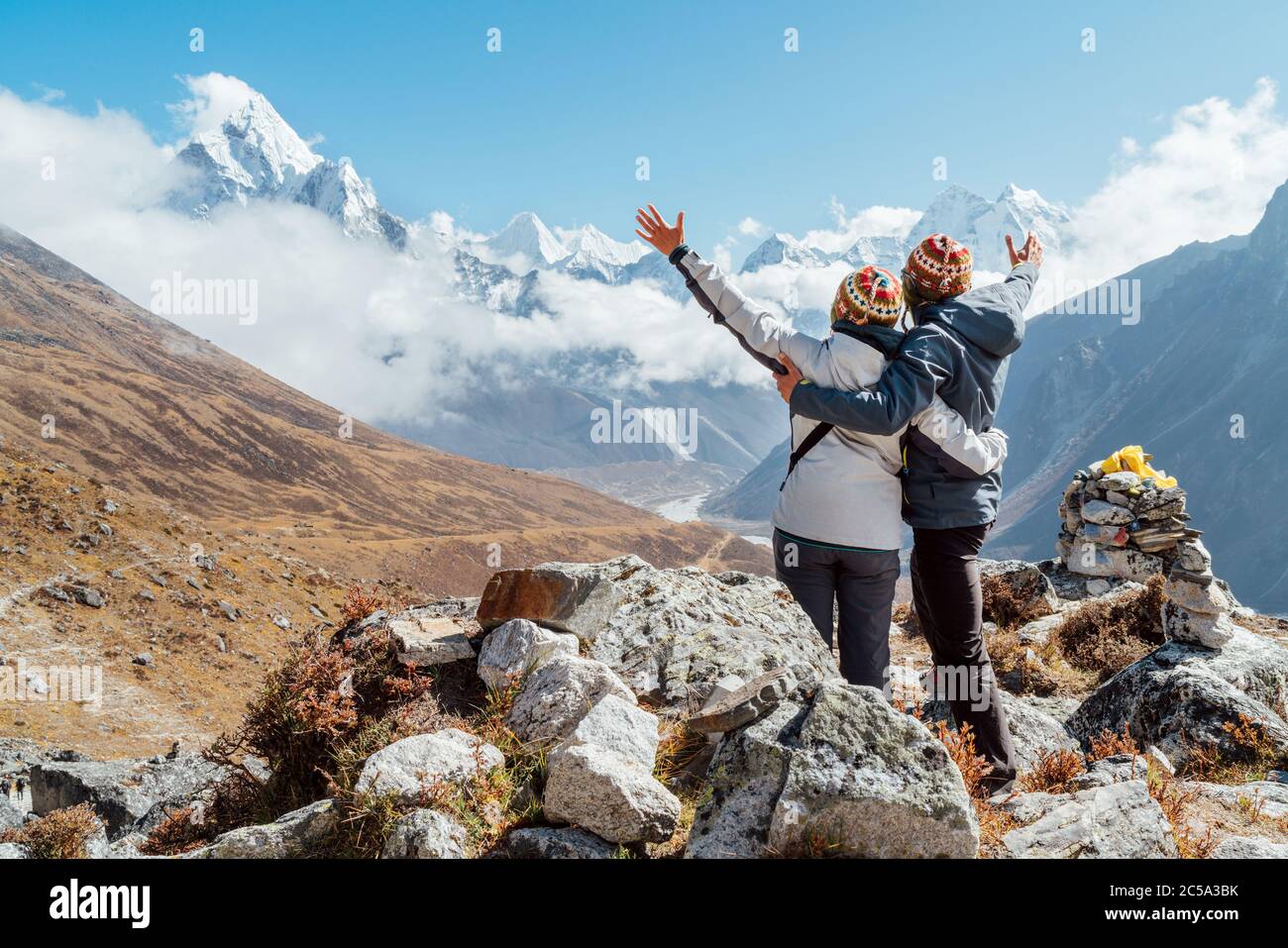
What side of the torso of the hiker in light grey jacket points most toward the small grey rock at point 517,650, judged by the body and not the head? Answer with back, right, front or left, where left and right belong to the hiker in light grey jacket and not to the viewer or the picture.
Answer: left

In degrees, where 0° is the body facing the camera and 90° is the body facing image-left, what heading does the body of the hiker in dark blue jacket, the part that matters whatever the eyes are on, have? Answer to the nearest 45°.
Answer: approximately 135°

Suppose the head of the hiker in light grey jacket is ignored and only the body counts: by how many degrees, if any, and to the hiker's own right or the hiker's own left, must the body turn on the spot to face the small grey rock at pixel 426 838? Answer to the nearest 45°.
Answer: approximately 135° to the hiker's own left

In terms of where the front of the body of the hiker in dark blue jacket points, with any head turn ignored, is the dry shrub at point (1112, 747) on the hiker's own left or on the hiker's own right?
on the hiker's own right

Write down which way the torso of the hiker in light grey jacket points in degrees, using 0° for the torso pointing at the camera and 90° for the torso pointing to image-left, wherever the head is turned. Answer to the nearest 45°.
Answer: approximately 180°

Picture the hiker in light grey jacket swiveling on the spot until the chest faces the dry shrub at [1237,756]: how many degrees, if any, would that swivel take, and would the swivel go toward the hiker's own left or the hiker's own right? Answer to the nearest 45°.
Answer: approximately 45° to the hiker's own right

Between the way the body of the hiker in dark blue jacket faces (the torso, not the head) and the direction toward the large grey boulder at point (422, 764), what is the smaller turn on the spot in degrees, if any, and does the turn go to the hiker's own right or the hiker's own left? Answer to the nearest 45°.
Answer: approximately 90° to the hiker's own left

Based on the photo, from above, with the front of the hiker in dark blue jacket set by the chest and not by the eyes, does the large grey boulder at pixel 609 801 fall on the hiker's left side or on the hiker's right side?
on the hiker's left side
